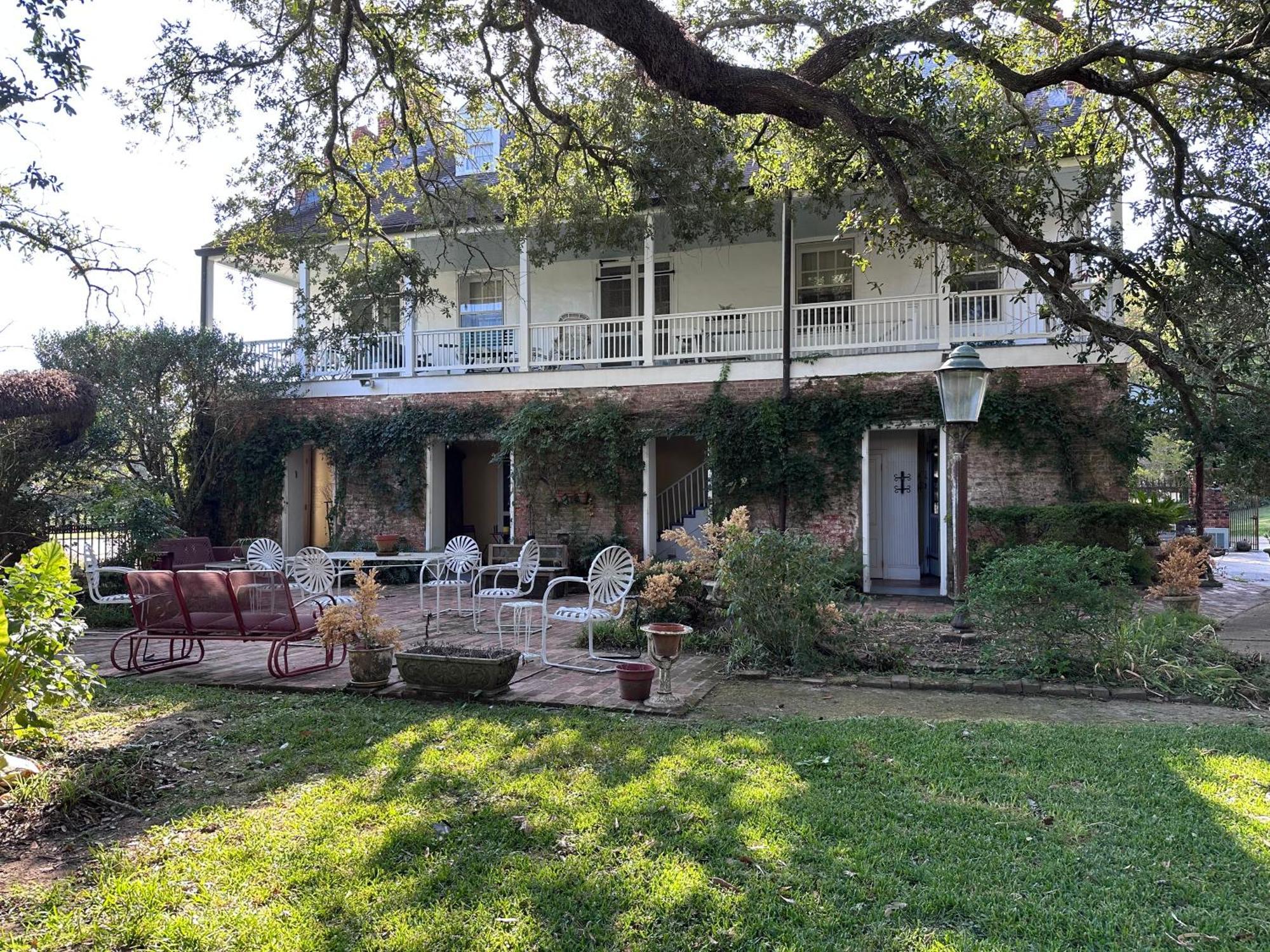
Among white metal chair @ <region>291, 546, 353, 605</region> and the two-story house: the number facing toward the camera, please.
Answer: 1

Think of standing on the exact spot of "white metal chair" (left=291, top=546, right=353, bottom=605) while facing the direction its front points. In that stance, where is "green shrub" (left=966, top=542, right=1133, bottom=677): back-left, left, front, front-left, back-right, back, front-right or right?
right

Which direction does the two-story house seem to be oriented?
toward the camera

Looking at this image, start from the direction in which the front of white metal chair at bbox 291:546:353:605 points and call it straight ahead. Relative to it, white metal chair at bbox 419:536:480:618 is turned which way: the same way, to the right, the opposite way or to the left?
the opposite way

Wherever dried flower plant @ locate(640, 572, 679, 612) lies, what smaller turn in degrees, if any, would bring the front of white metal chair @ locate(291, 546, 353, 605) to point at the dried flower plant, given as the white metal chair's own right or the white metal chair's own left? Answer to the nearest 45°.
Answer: approximately 90° to the white metal chair's own right

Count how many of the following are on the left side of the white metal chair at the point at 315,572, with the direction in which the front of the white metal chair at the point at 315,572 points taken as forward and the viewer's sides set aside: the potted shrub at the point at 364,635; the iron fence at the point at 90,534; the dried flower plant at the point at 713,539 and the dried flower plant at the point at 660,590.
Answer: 1

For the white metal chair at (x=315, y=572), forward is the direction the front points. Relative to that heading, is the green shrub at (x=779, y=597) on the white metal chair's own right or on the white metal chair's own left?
on the white metal chair's own right

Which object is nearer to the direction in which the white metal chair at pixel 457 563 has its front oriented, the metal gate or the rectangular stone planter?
the rectangular stone planter

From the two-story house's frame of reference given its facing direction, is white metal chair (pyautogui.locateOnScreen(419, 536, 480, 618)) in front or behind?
in front

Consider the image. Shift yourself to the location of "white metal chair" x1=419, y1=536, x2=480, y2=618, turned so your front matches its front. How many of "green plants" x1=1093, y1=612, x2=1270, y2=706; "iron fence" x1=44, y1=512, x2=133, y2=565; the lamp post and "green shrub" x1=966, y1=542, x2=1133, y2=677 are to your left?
3

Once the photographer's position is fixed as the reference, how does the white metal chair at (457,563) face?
facing the viewer and to the left of the viewer

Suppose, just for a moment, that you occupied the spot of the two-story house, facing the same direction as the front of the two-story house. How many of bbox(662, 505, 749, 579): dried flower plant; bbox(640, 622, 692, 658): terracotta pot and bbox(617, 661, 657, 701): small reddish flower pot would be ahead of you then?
3

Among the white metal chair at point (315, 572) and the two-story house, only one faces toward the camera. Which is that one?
the two-story house

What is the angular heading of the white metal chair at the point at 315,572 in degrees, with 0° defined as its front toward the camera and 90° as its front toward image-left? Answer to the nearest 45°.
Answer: approximately 225°

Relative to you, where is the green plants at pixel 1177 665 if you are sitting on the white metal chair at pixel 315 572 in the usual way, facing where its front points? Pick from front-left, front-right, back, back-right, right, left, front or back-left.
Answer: right

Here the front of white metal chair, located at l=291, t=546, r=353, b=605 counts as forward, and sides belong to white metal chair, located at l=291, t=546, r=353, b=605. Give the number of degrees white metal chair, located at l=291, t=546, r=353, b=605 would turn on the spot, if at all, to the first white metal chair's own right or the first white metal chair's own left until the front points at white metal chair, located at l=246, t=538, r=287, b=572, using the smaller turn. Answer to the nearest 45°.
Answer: approximately 45° to the first white metal chair's own left

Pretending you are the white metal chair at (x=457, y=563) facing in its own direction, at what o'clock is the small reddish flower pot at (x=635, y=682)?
The small reddish flower pot is roughly at 10 o'clock from the white metal chair.
